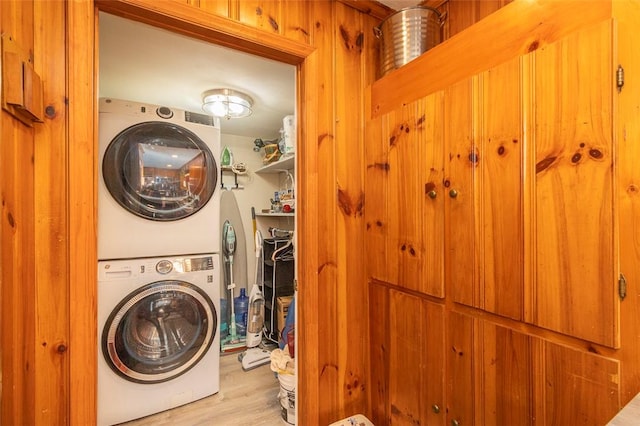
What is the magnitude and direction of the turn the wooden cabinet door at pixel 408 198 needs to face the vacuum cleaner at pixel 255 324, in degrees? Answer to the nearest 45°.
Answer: approximately 90° to its right

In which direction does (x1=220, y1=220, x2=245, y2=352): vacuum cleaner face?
toward the camera

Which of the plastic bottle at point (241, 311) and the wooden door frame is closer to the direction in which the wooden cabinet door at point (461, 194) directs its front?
the wooden door frame

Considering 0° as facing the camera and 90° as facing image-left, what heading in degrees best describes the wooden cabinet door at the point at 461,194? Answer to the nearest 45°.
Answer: approximately 45°

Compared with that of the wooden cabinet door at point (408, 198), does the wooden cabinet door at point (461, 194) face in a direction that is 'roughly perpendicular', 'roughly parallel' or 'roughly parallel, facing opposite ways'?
roughly parallel

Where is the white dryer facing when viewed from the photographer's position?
facing the viewer and to the right of the viewer

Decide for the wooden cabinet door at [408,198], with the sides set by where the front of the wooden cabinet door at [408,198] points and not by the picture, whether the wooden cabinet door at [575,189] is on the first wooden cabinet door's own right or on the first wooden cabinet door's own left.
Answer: on the first wooden cabinet door's own left

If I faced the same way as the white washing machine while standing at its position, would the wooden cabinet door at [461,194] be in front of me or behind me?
in front

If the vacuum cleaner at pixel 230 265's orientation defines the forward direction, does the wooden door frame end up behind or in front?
in front

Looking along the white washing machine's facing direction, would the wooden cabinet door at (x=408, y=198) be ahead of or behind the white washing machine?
ahead

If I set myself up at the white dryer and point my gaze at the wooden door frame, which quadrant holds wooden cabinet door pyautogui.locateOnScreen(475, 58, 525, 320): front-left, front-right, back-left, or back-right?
front-left
